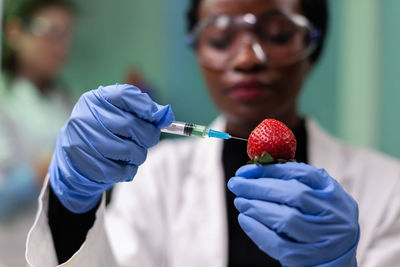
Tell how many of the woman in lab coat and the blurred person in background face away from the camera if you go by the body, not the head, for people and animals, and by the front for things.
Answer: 0

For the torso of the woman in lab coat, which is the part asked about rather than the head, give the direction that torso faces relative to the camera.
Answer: toward the camera

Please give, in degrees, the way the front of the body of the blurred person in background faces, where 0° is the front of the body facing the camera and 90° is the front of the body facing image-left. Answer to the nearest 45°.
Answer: approximately 315°

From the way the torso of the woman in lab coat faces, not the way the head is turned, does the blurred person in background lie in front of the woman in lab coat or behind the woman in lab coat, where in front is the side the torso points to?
behind

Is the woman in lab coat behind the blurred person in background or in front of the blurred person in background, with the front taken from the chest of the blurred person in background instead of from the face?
in front

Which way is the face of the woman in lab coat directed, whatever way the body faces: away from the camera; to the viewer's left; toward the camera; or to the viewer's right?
toward the camera
